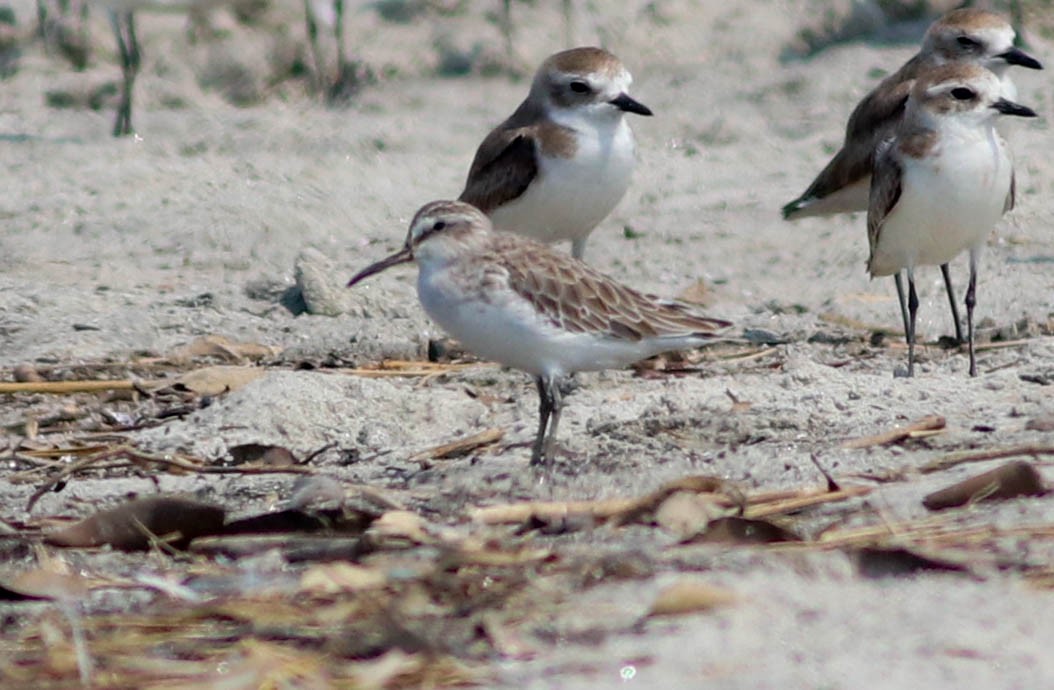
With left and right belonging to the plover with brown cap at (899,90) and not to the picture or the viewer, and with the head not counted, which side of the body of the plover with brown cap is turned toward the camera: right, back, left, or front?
right

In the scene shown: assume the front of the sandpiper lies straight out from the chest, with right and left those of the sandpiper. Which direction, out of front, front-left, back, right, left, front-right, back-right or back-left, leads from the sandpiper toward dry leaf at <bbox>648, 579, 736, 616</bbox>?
left

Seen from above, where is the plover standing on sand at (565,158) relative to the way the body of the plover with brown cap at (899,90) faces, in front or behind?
behind

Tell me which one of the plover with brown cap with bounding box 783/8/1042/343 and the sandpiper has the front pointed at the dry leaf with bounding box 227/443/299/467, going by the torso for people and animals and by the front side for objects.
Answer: the sandpiper

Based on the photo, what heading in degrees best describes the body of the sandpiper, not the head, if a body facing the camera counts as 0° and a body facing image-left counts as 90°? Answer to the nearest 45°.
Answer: approximately 90°

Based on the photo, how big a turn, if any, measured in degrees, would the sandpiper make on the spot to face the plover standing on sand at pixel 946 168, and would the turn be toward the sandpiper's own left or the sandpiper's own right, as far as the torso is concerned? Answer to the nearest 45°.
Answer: approximately 135° to the sandpiper's own right

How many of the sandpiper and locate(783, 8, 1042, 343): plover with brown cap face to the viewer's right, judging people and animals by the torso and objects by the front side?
1

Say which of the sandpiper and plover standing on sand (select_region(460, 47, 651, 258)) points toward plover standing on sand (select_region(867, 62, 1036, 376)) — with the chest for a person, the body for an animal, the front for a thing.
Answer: plover standing on sand (select_region(460, 47, 651, 258))

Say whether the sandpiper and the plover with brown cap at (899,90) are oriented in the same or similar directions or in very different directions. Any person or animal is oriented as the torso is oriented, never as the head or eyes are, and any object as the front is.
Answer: very different directions

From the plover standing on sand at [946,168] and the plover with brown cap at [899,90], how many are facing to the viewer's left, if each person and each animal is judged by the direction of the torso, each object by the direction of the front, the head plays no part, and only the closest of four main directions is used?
0

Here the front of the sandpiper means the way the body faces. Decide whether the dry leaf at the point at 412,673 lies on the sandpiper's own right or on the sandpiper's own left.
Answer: on the sandpiper's own left

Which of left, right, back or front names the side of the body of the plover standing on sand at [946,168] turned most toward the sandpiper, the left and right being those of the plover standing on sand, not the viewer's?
right
